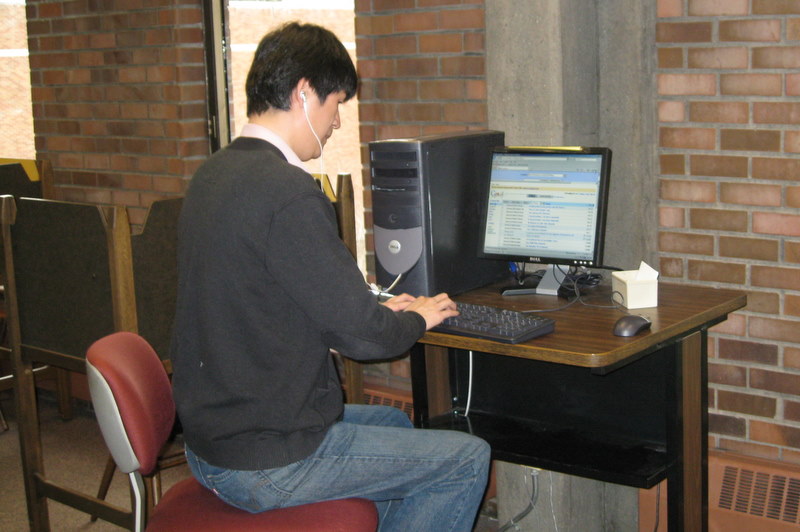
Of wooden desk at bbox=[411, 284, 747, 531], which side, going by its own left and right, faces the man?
front

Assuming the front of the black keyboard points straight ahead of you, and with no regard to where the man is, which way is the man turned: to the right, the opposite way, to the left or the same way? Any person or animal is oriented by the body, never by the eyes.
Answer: the opposite way

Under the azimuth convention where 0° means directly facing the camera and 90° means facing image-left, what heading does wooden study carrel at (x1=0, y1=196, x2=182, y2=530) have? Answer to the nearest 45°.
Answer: approximately 225°

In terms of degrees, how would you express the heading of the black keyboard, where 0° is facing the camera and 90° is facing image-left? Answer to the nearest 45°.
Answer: approximately 45°

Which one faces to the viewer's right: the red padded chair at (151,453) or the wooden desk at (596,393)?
the red padded chair

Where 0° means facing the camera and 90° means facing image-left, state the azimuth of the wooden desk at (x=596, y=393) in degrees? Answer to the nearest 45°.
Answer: approximately 45°

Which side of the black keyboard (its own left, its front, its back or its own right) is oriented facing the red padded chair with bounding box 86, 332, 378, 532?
front

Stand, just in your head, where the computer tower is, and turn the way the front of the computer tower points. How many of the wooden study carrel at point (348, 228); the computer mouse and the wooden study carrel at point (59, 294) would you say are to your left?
1

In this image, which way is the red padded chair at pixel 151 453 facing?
to the viewer's right
